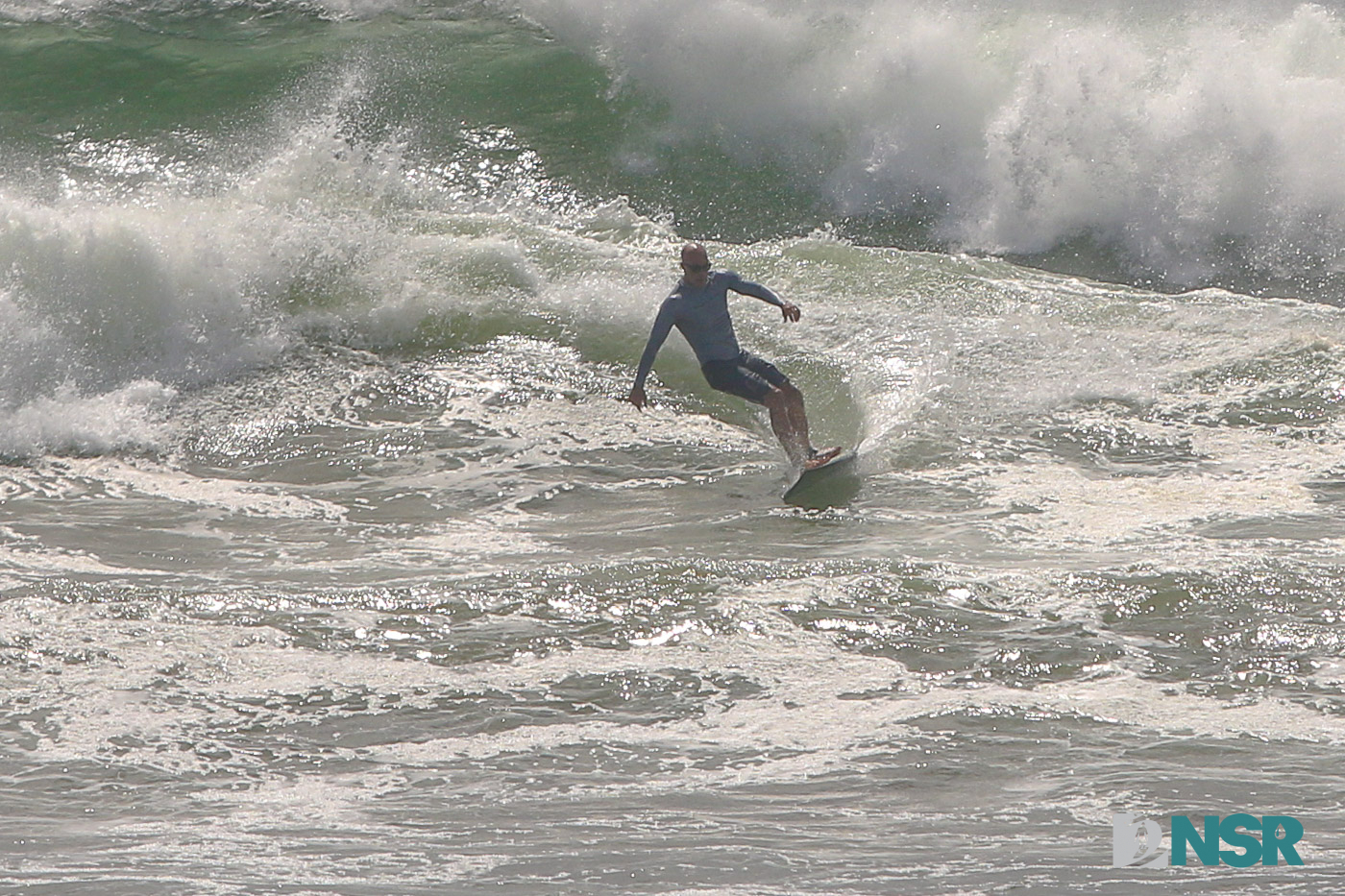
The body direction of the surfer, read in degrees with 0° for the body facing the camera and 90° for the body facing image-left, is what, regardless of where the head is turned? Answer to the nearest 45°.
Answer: approximately 315°

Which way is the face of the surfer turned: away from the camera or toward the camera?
toward the camera
